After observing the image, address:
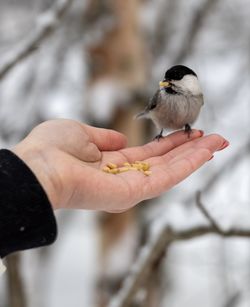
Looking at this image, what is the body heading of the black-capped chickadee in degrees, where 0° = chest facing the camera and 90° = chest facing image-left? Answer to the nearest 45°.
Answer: approximately 315°
